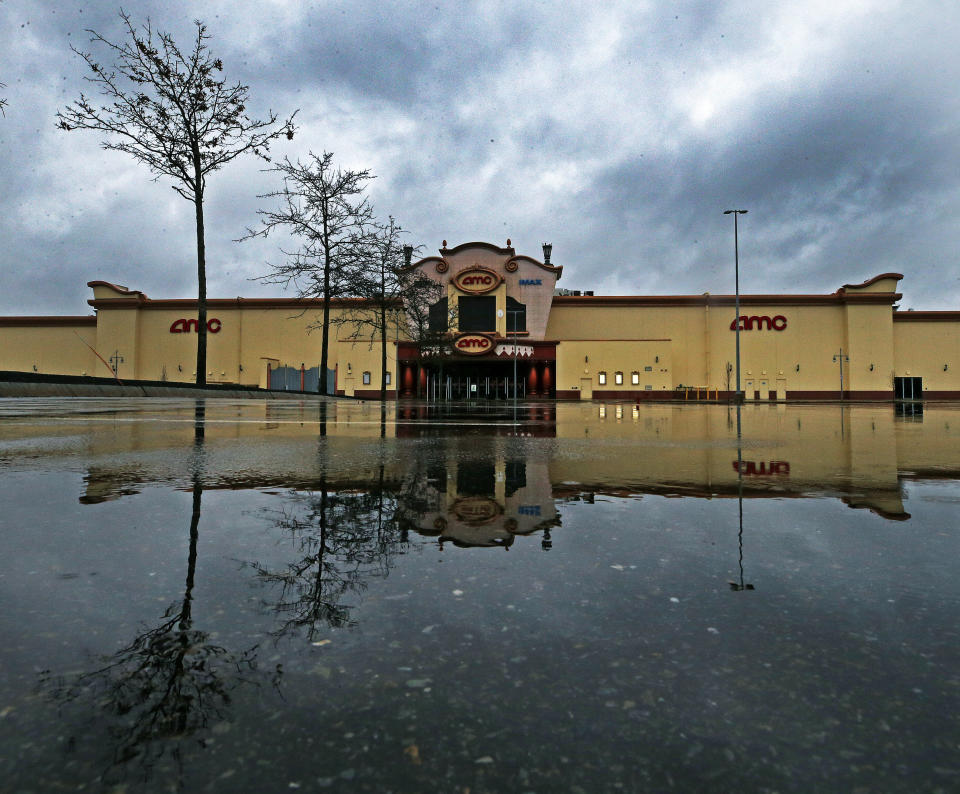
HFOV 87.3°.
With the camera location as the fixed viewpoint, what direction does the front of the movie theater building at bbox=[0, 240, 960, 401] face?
facing the viewer
